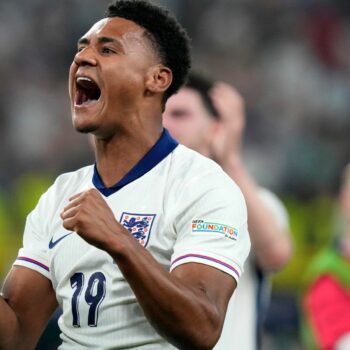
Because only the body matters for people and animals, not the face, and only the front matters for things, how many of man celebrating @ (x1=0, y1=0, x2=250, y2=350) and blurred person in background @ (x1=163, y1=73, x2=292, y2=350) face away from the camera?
0

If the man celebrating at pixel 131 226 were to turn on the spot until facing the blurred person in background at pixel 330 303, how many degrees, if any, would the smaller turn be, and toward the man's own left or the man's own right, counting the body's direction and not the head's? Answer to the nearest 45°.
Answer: approximately 180°

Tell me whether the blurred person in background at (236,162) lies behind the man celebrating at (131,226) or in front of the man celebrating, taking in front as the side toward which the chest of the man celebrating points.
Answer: behind

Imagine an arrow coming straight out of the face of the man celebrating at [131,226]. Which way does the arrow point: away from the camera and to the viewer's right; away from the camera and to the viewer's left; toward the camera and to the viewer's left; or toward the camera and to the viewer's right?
toward the camera and to the viewer's left

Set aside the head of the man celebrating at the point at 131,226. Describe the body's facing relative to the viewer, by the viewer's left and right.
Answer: facing the viewer and to the left of the viewer

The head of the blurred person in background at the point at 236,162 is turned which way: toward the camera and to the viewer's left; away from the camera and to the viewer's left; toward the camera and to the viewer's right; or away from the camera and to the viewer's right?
toward the camera and to the viewer's left
